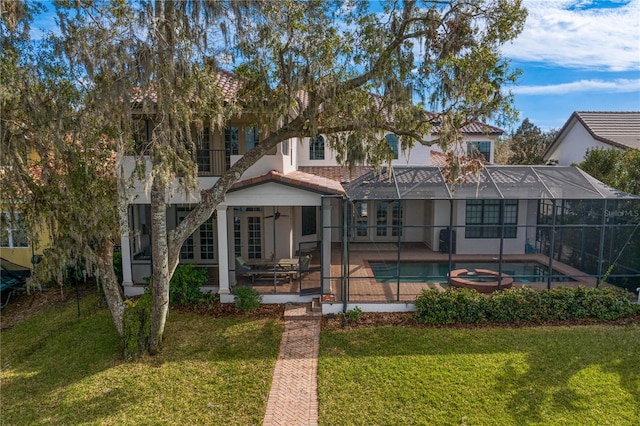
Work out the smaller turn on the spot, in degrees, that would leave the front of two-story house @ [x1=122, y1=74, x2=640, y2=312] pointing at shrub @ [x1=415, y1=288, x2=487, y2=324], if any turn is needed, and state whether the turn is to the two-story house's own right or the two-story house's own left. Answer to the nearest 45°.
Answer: approximately 135° to the two-story house's own right

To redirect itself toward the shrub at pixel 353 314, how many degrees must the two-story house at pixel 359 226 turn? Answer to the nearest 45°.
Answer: approximately 180°

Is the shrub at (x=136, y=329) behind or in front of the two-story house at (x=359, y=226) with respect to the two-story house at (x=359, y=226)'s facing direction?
behind

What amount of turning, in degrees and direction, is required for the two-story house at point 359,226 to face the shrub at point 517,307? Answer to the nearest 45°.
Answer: approximately 135° to its right

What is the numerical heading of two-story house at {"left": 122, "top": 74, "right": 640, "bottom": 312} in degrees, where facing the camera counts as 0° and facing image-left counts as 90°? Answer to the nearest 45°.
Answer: approximately 180°
